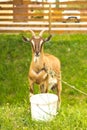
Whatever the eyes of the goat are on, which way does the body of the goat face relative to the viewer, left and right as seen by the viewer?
facing the viewer and to the left of the viewer

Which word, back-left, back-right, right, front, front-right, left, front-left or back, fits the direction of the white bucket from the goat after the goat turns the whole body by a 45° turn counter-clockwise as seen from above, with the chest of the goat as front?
front
